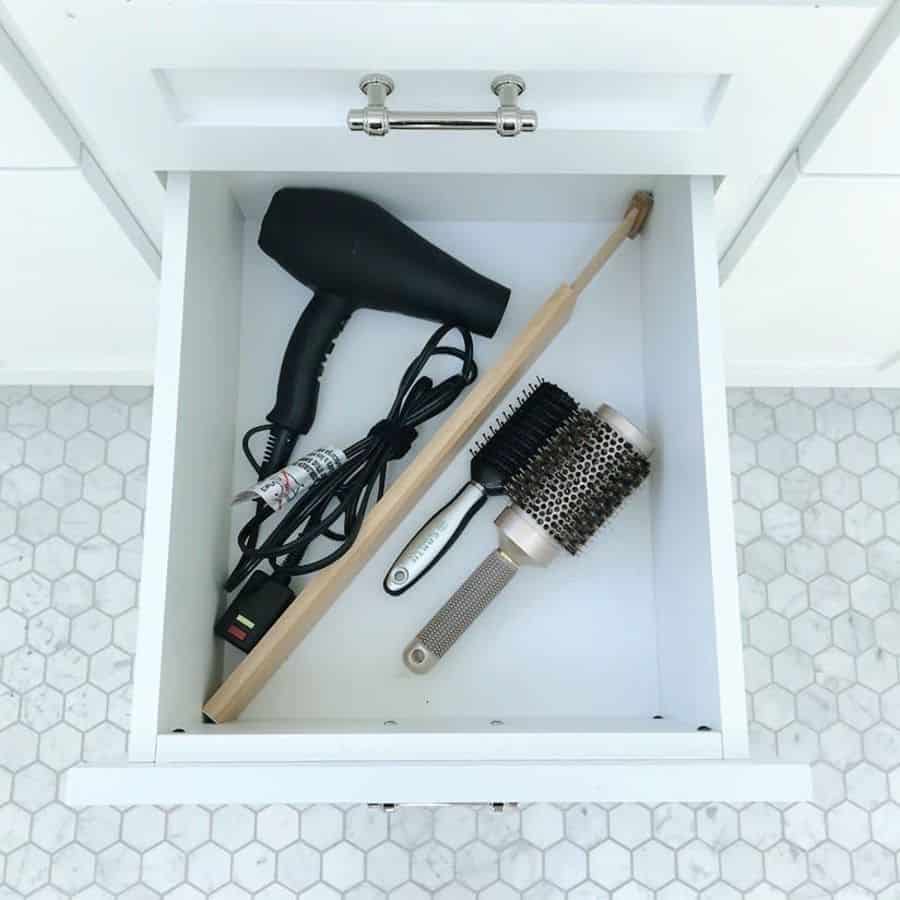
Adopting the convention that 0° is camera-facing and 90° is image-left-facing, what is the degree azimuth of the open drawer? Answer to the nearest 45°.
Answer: approximately 0°

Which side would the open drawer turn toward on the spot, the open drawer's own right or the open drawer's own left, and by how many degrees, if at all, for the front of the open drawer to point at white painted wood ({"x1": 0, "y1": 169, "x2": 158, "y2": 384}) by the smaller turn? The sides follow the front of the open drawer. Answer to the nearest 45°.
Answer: approximately 90° to the open drawer's own right

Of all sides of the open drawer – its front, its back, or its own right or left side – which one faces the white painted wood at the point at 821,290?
left
